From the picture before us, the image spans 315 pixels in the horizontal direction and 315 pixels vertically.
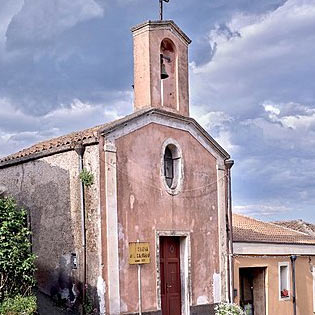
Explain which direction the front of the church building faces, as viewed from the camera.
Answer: facing the viewer and to the right of the viewer

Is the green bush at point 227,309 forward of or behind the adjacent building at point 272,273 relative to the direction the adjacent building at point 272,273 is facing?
forward

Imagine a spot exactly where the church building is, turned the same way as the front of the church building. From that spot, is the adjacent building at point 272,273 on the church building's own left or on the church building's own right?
on the church building's own left

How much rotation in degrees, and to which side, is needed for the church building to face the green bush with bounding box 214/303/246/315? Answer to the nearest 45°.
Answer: approximately 90° to its left

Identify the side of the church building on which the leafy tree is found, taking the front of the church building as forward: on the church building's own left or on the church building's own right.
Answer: on the church building's own right

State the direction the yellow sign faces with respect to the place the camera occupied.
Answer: facing the viewer

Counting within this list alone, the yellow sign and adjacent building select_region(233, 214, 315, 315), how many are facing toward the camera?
2
